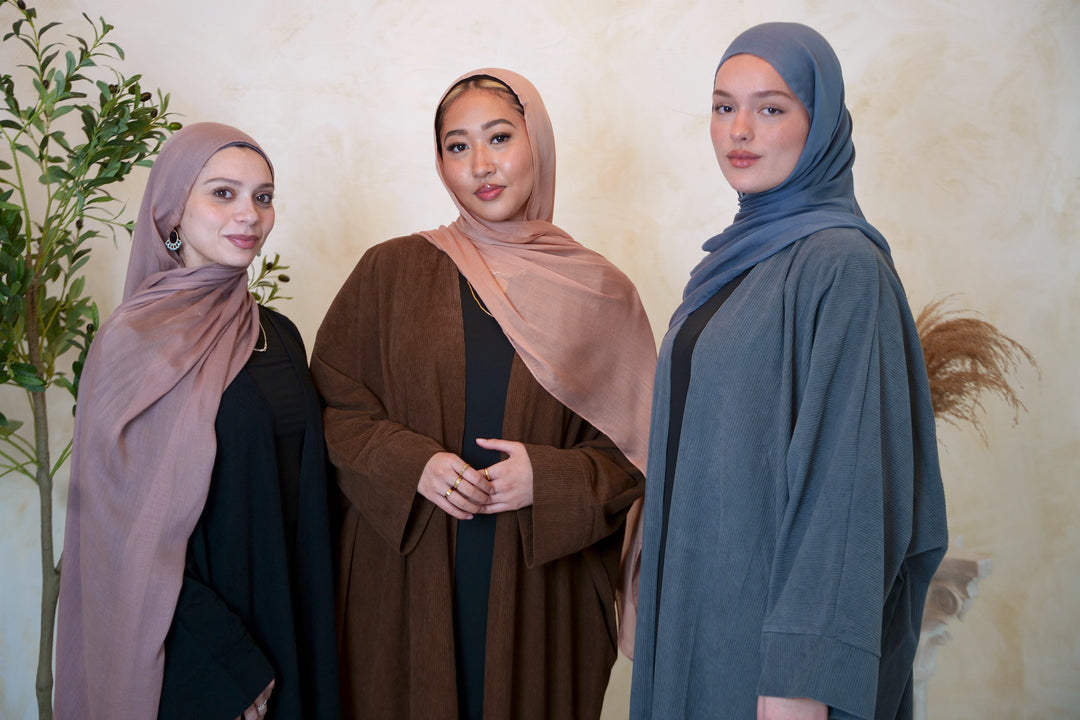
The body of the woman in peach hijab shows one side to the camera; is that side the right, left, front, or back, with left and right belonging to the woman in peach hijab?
front

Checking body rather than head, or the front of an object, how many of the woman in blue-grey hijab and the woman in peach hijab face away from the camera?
0

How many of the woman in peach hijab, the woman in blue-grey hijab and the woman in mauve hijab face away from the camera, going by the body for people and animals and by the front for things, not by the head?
0

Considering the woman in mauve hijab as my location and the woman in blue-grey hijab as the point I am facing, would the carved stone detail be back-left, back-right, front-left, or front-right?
front-left

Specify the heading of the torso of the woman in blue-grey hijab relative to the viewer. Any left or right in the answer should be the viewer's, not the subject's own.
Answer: facing the viewer and to the left of the viewer

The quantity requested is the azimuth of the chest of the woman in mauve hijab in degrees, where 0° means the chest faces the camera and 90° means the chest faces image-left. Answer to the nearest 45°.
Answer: approximately 315°

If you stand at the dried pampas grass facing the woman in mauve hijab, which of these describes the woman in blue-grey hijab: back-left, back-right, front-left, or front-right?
front-left

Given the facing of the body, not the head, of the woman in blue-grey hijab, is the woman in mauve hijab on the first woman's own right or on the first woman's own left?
on the first woman's own right

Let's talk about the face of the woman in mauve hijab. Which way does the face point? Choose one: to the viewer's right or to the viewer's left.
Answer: to the viewer's right

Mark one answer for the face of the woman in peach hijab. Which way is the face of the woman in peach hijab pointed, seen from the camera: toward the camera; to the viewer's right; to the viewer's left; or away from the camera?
toward the camera
